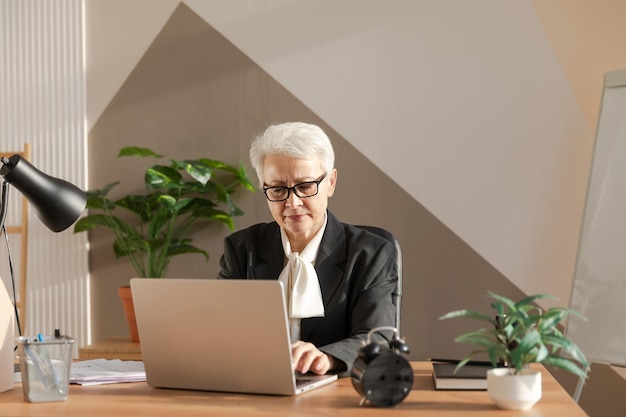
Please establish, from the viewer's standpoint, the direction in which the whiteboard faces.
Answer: facing the viewer and to the left of the viewer

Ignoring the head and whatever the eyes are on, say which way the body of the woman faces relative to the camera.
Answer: toward the camera

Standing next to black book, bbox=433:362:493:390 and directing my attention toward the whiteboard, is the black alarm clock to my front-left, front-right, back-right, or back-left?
back-left

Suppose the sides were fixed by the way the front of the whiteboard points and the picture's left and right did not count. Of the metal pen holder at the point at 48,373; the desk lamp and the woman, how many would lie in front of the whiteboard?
3

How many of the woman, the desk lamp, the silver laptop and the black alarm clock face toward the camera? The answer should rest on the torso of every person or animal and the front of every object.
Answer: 1

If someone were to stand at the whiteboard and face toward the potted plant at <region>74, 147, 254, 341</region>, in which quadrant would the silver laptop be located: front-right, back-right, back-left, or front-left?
front-left

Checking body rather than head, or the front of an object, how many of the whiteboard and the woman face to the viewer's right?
0

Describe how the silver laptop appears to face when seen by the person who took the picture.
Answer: facing away from the viewer and to the right of the viewer

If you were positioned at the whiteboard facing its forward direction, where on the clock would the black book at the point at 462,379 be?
The black book is roughly at 11 o'clock from the whiteboard.

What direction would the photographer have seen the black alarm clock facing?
facing away from the viewer and to the left of the viewer

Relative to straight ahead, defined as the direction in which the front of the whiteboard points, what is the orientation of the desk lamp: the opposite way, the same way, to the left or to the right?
the opposite way

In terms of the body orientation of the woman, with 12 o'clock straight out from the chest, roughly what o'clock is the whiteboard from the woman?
The whiteboard is roughly at 8 o'clock from the woman.

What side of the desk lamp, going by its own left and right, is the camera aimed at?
right

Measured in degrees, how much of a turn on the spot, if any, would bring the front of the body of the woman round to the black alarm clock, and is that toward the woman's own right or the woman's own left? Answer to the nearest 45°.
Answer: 0° — they already face it

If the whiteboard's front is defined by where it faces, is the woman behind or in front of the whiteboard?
in front
